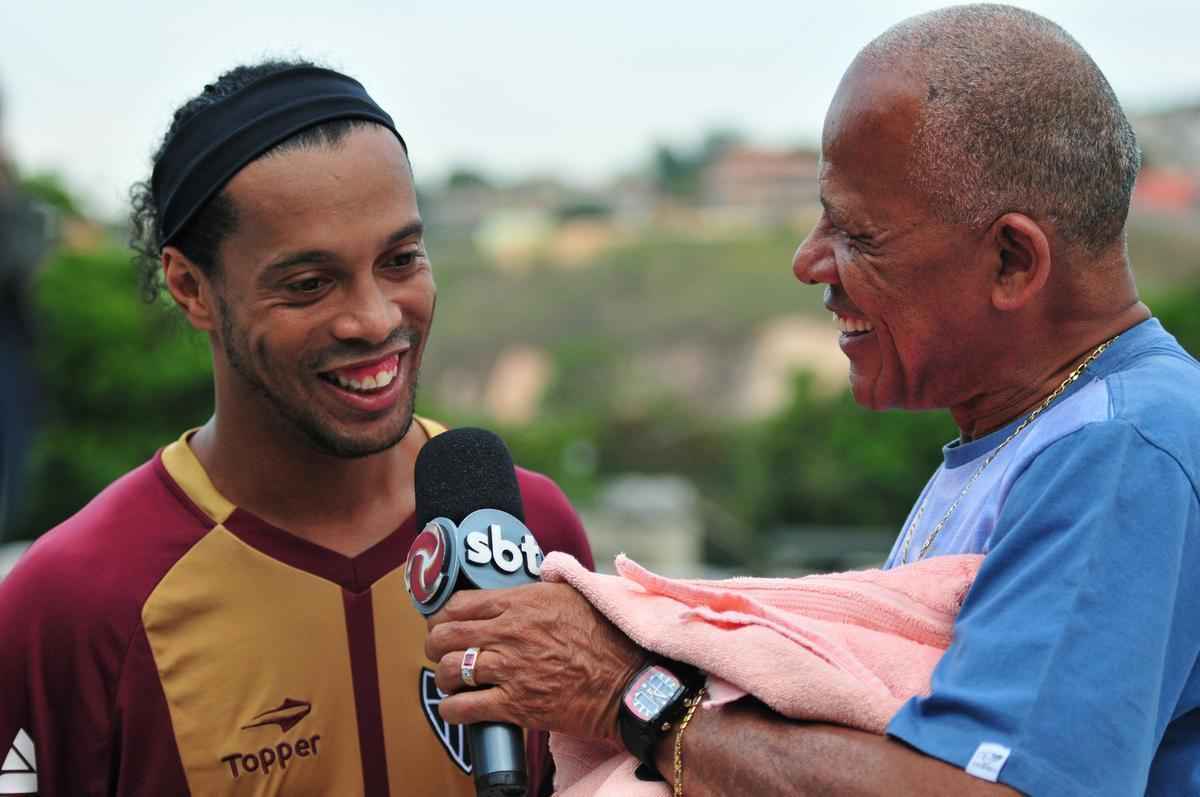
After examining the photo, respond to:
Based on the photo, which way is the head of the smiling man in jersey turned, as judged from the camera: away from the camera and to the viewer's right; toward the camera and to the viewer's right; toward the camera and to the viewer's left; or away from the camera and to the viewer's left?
toward the camera and to the viewer's right

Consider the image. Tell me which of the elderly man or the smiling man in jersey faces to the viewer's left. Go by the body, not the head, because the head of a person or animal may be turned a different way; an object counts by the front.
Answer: the elderly man

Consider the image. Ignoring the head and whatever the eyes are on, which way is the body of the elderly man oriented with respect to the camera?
to the viewer's left

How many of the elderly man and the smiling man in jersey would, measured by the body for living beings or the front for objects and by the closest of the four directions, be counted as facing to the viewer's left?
1

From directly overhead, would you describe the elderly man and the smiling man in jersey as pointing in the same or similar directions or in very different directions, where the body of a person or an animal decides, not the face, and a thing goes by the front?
very different directions

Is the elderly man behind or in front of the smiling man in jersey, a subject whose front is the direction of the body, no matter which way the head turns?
in front

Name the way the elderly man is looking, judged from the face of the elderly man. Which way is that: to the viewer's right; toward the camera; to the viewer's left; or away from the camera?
to the viewer's left

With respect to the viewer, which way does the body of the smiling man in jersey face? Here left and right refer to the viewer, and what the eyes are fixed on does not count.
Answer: facing the viewer and to the right of the viewer

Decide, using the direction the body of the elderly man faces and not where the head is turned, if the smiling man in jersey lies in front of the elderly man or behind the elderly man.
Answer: in front
